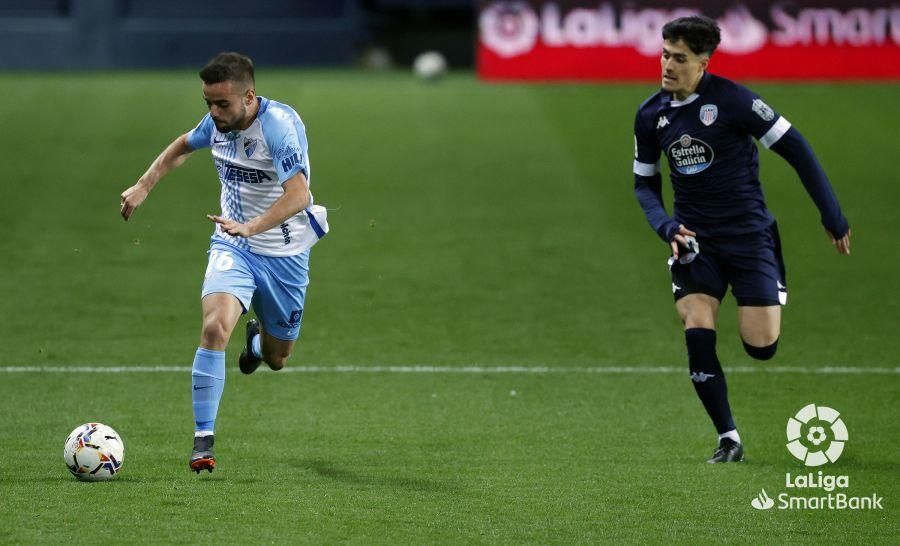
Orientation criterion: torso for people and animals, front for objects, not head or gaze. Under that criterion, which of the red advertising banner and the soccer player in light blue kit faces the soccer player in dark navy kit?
the red advertising banner

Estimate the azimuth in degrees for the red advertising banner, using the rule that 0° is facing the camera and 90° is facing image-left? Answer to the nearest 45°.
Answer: approximately 0°

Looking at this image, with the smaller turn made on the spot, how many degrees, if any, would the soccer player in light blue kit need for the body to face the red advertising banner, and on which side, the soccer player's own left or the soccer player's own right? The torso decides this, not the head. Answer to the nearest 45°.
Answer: approximately 180°

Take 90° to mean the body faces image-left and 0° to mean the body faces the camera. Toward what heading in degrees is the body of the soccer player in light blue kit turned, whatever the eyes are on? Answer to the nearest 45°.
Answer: approximately 45°

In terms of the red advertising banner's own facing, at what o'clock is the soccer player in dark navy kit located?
The soccer player in dark navy kit is roughly at 12 o'clock from the red advertising banner.

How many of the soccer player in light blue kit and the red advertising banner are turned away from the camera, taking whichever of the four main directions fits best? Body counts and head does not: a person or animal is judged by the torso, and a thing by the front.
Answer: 0

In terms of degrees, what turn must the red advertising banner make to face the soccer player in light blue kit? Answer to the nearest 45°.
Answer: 0° — it already faces them

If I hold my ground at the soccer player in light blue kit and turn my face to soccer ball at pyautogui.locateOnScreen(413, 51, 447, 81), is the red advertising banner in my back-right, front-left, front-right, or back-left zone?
front-right

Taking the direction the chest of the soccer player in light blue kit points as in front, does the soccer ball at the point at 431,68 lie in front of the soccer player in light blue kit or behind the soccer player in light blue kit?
behind

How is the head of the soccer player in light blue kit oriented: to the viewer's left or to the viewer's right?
to the viewer's left

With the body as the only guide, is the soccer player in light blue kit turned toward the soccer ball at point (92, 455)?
yes

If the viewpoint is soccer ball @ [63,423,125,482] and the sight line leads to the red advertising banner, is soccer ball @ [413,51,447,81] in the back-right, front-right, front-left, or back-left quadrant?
front-left
